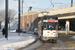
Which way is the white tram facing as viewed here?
toward the camera
